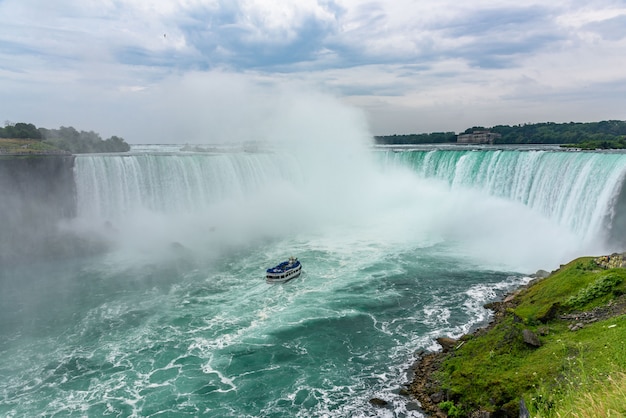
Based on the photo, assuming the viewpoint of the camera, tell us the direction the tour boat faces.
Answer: facing away from the viewer and to the right of the viewer

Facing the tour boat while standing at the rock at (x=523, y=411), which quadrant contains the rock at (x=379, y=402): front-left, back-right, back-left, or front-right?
front-left

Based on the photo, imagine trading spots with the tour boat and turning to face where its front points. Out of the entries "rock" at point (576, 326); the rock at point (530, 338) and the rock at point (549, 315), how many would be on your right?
3

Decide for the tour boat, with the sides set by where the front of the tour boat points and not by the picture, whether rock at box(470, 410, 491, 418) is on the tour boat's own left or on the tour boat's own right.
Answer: on the tour boat's own right

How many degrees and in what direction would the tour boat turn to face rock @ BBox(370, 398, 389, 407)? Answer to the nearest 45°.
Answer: approximately 135° to its right

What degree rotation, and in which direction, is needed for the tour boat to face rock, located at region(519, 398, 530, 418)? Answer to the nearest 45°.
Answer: approximately 135° to its right

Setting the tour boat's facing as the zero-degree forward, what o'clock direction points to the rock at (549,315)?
The rock is roughly at 3 o'clock from the tour boat.

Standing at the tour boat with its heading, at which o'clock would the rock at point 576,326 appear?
The rock is roughly at 3 o'clock from the tour boat.

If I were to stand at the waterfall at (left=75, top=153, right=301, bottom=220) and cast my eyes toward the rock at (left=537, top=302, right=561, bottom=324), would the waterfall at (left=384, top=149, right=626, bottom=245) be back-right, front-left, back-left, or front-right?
front-left

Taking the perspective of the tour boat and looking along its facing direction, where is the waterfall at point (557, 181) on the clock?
The waterfall is roughly at 1 o'clock from the tour boat.

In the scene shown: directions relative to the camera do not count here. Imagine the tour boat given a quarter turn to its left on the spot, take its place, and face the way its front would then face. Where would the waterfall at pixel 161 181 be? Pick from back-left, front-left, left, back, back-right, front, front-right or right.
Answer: front
